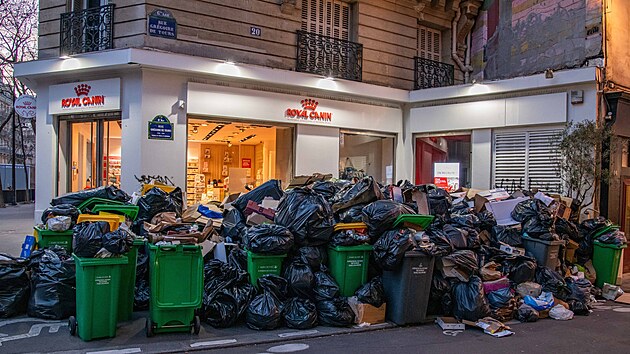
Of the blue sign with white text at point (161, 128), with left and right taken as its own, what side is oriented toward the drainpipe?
left

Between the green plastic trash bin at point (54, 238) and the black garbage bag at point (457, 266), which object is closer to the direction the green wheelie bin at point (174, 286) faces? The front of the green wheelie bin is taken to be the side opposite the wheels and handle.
the green plastic trash bin

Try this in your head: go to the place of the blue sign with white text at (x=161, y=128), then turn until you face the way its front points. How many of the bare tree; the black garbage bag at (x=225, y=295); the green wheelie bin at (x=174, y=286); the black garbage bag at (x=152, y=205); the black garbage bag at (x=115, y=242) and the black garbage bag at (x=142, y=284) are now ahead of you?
5

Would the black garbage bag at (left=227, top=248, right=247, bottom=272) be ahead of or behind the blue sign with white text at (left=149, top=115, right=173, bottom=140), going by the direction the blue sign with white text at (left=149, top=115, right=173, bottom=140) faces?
ahead

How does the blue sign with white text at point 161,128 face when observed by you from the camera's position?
facing the viewer

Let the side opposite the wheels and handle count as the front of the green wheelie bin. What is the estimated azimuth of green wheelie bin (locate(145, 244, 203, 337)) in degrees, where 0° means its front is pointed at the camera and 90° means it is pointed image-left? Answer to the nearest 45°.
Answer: approximately 180°

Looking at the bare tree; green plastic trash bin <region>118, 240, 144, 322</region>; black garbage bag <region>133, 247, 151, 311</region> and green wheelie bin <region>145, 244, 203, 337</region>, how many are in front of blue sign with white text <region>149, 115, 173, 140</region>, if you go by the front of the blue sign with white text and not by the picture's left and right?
3

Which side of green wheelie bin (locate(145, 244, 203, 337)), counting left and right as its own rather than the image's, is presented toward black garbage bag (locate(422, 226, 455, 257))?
right

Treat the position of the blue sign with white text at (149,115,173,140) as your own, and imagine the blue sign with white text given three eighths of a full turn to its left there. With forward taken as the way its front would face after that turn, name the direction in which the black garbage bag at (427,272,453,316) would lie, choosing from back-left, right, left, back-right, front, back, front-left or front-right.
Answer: right

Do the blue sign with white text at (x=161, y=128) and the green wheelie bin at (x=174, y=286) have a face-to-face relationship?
yes
